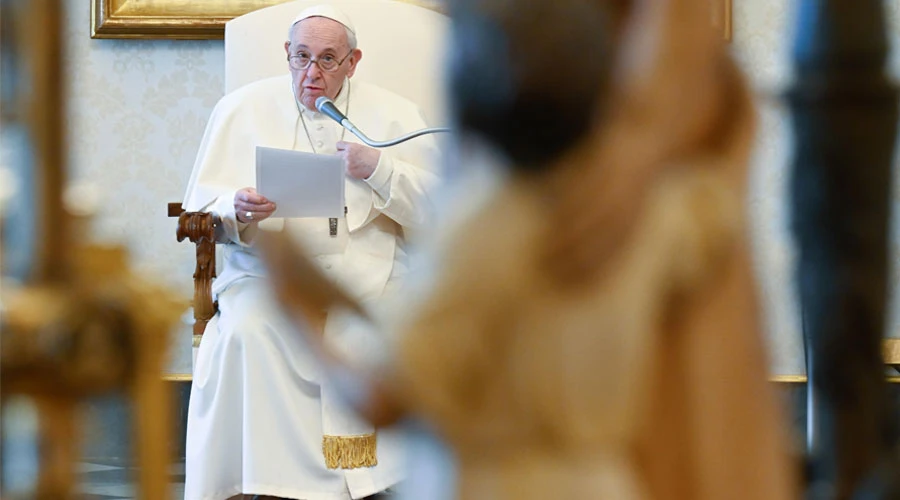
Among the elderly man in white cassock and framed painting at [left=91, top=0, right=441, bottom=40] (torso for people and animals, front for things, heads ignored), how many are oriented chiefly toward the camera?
2

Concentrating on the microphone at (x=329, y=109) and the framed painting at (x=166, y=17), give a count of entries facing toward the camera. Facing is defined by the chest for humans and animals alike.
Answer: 1

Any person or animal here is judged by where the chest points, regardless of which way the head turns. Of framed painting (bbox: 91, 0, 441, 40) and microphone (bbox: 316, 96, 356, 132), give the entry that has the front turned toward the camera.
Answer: the framed painting

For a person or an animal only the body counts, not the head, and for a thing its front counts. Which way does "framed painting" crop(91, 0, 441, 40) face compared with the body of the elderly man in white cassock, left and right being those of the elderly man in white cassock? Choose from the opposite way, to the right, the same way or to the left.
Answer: the same way

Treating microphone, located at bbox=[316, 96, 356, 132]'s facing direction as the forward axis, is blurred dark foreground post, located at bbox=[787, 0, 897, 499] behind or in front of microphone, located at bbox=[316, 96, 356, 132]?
behind

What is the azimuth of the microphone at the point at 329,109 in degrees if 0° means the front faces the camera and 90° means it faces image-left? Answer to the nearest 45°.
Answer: approximately 135°

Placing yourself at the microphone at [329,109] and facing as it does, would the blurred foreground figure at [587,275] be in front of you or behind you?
behind

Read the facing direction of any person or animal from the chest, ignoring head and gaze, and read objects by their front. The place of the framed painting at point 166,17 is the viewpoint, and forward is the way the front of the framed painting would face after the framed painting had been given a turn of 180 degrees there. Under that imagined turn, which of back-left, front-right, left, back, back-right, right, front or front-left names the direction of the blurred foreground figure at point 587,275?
back

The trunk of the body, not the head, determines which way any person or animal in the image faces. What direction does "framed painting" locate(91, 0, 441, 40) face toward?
toward the camera

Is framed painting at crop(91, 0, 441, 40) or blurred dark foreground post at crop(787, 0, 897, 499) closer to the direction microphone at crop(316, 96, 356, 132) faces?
the framed painting

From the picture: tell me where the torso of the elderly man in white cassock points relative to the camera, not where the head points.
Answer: toward the camera

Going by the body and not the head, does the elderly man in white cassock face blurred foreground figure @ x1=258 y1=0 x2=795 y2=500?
yes

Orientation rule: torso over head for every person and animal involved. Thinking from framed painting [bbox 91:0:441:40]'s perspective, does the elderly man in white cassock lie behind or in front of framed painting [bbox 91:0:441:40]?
in front

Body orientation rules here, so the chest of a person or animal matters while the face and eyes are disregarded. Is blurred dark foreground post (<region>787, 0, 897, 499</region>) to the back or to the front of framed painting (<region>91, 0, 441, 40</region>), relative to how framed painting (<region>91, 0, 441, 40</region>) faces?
to the front
